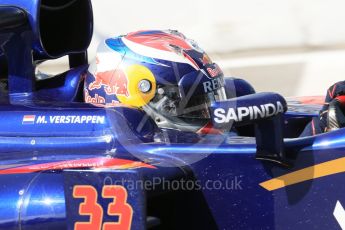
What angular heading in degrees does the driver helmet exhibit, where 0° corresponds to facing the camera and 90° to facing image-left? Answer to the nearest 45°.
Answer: approximately 270°
